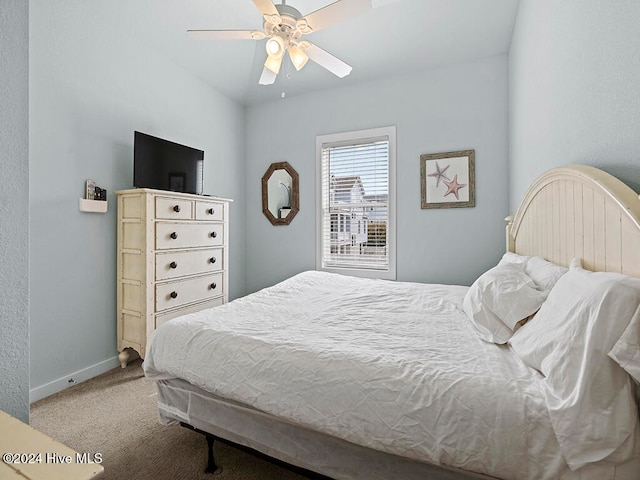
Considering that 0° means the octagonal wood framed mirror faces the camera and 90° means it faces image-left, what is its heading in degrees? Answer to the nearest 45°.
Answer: approximately 0°

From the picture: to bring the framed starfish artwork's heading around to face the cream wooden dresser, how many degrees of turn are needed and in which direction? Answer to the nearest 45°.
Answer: approximately 45° to its right

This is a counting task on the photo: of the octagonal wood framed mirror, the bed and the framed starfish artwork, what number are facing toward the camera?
2

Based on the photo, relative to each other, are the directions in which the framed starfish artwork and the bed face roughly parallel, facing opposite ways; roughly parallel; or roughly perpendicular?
roughly perpendicular

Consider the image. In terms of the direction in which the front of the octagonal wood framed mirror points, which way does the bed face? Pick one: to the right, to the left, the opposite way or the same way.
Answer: to the right

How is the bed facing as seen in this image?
to the viewer's left

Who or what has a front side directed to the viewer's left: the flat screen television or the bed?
the bed

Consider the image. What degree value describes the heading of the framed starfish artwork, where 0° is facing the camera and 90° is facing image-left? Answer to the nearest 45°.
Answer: approximately 0°

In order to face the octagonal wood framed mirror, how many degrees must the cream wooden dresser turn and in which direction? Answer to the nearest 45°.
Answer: approximately 90° to its left

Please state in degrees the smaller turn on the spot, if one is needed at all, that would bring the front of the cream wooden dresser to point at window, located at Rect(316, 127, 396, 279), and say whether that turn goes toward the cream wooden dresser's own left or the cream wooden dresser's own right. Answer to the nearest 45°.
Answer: approximately 45° to the cream wooden dresser's own left

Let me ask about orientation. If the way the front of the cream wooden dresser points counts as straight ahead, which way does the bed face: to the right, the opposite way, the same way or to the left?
the opposite way

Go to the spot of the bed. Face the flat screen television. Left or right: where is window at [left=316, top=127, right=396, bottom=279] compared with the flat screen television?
right
